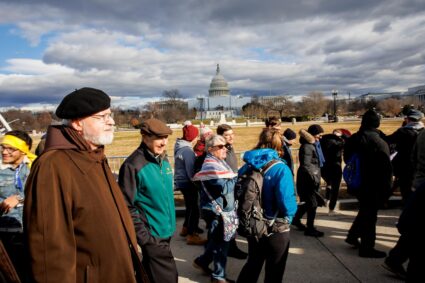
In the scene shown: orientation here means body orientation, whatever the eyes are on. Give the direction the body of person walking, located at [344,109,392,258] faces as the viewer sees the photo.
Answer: to the viewer's right

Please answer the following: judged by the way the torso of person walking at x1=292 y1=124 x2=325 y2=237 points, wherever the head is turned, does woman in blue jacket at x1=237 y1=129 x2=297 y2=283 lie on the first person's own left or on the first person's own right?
on the first person's own right

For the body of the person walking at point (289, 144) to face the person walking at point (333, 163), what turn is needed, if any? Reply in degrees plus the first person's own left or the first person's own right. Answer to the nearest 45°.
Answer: approximately 45° to the first person's own left

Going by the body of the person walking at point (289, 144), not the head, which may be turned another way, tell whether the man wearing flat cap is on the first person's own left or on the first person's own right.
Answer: on the first person's own right

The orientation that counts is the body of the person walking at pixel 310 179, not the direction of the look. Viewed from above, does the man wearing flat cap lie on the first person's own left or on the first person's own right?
on the first person's own right

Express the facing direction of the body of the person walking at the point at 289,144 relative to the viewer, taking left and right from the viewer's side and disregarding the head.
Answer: facing to the right of the viewer

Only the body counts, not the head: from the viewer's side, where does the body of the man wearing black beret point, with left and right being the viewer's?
facing to the right of the viewer

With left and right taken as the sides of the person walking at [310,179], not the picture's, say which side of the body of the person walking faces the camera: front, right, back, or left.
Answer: right

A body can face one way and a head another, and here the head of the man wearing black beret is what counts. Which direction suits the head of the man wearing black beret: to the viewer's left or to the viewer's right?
to the viewer's right

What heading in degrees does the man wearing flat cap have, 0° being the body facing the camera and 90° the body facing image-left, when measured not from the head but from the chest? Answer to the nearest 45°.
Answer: approximately 315°
